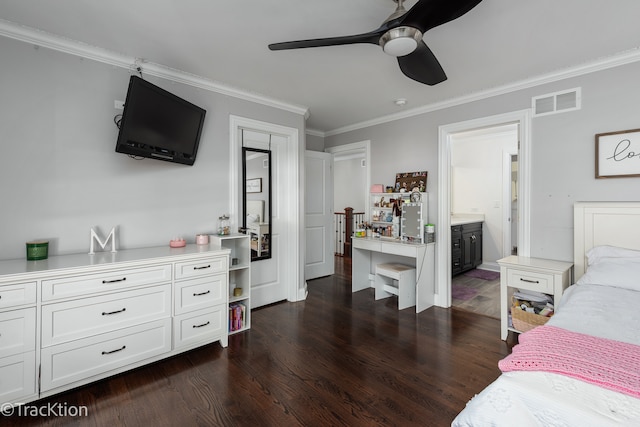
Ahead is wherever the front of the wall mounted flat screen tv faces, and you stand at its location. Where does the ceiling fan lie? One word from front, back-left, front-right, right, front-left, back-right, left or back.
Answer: front

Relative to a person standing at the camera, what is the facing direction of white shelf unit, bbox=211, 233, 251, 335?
facing the viewer and to the right of the viewer

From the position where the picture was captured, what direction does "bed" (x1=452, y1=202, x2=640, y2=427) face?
facing the viewer and to the left of the viewer

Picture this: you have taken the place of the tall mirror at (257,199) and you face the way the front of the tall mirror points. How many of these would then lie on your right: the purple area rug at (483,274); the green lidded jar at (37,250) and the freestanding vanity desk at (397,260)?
1

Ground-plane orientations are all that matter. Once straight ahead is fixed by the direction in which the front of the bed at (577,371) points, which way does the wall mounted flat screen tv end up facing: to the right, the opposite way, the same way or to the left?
to the left

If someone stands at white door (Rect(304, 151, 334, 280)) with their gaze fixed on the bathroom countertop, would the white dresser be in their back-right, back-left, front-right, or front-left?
back-right

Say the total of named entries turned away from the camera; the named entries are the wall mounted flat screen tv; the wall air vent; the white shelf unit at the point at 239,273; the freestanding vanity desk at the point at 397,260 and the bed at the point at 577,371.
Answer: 0

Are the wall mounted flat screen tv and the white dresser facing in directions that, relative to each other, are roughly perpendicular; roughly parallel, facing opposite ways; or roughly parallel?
roughly parallel

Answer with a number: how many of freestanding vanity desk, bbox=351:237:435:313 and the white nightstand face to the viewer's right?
0
